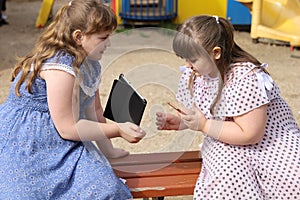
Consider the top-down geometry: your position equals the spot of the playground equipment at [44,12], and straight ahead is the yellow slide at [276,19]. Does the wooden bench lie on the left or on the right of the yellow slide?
right

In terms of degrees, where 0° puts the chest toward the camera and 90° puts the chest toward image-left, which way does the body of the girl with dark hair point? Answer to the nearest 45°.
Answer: approximately 45°

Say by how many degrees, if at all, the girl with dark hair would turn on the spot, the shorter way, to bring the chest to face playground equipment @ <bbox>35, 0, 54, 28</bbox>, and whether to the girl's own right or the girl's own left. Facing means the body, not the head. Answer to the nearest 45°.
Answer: approximately 90° to the girl's own right

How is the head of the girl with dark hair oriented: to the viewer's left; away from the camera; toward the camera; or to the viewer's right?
to the viewer's left

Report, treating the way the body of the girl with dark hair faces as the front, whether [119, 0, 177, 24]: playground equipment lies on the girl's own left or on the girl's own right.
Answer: on the girl's own right

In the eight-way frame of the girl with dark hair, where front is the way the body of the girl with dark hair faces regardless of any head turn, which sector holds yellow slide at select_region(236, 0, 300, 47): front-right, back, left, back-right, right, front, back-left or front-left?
back-right
